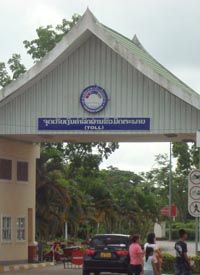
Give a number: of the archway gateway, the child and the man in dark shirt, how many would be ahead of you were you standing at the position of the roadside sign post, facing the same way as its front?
2

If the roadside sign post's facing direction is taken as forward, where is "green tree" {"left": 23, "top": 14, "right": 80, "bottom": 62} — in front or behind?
behind

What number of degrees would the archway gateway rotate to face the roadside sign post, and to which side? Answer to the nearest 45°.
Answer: approximately 45° to its left

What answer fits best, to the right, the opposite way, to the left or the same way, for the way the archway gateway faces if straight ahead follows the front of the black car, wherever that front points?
the opposite way

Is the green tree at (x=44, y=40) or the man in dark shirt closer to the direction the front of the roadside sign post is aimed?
the man in dark shirt

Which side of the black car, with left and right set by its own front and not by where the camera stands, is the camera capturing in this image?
back
